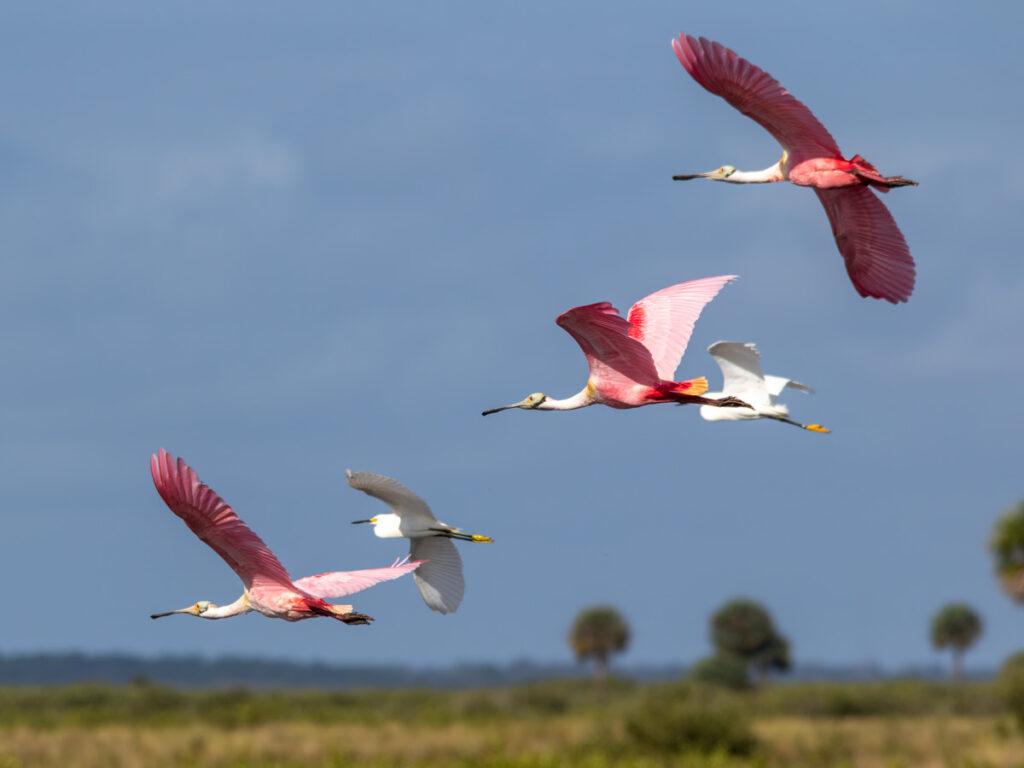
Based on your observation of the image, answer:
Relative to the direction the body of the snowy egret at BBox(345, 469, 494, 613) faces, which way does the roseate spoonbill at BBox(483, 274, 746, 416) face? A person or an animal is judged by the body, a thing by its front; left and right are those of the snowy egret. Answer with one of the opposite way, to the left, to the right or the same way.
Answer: the same way

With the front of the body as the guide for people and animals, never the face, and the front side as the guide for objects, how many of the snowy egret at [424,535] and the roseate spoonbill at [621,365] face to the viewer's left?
2

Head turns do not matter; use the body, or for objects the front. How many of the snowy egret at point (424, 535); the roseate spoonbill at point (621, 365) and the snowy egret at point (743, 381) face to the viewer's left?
3

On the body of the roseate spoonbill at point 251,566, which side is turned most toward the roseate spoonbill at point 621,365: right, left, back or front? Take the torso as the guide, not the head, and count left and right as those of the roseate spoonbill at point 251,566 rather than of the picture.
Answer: back

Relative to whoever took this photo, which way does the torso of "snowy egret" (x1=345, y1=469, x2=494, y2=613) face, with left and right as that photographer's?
facing to the left of the viewer

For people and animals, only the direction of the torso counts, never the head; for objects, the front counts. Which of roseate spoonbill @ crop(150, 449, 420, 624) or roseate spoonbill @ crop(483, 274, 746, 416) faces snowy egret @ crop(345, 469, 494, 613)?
roseate spoonbill @ crop(483, 274, 746, 416)

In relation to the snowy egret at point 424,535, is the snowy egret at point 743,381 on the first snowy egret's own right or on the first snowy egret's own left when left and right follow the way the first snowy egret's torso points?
on the first snowy egret's own right

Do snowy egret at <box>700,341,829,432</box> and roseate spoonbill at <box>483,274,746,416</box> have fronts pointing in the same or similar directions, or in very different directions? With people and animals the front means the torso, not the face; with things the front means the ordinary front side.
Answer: same or similar directions

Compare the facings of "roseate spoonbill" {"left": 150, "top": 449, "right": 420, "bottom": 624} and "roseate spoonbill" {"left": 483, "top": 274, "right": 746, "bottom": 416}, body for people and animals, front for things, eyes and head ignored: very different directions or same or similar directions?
same or similar directions

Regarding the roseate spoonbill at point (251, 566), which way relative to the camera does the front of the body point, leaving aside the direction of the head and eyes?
to the viewer's left

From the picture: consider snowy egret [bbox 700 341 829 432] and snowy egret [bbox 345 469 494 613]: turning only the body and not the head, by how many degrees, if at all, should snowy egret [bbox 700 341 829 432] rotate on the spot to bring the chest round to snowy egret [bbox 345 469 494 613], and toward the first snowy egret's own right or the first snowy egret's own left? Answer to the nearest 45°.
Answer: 0° — it already faces it

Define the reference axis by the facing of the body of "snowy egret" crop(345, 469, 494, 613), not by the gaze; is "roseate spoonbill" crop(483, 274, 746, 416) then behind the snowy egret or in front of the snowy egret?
behind

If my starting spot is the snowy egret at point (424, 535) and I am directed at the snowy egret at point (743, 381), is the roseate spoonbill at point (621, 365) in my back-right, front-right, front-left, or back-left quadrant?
front-right

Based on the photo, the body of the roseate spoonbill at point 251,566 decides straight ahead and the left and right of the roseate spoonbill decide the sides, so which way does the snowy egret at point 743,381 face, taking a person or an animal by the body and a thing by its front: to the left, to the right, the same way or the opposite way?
the same way

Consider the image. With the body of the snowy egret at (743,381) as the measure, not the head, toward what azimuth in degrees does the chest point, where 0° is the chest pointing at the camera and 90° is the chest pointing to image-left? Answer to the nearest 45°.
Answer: approximately 90°

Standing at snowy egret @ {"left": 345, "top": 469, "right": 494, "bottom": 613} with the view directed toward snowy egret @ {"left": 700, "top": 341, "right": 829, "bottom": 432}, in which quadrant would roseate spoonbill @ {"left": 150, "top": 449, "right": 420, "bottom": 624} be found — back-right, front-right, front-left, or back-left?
back-left

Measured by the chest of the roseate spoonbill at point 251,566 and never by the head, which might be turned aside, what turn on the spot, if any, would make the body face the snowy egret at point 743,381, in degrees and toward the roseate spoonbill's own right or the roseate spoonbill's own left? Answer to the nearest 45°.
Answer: approximately 135° to the roseate spoonbill's own right

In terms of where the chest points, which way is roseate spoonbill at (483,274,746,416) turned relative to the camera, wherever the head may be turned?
to the viewer's left
